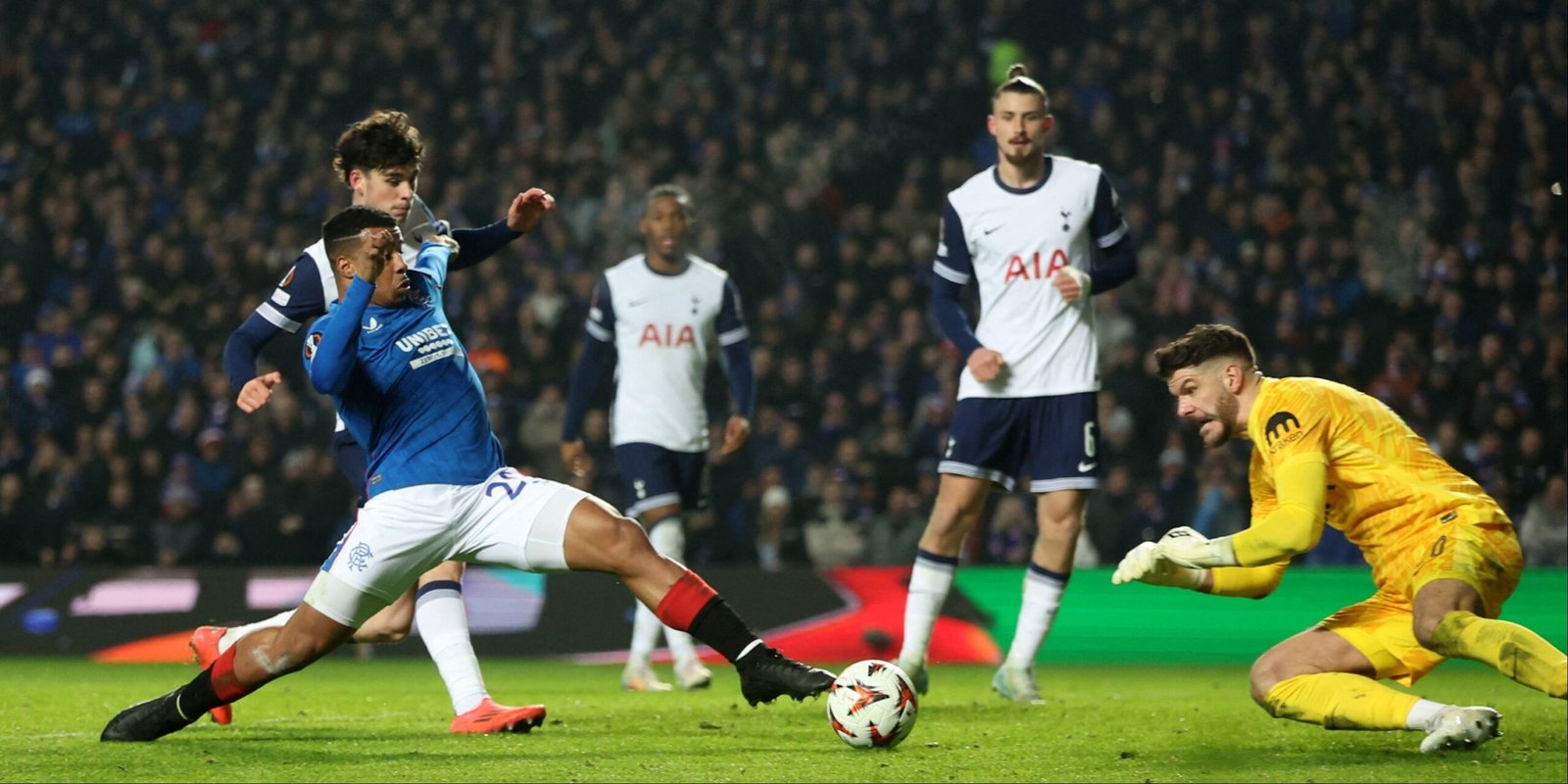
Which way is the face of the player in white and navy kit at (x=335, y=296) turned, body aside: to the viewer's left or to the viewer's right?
to the viewer's right

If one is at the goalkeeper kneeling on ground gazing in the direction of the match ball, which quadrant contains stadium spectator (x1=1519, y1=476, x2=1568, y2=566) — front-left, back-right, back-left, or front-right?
back-right

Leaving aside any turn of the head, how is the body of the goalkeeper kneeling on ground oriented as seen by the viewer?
to the viewer's left

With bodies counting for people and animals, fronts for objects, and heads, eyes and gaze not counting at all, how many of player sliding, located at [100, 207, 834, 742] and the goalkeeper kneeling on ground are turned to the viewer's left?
1

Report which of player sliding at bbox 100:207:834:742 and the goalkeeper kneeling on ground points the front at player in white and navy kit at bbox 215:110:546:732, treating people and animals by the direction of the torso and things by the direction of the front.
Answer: the goalkeeper kneeling on ground

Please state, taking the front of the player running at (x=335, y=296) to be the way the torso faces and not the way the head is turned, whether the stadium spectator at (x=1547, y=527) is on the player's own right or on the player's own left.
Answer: on the player's own left

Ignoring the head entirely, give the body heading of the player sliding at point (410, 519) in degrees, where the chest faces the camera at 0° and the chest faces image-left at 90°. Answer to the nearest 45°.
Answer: approximately 315°

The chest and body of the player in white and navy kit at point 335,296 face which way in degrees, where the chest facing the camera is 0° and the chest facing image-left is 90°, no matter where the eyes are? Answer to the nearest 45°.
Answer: approximately 315°

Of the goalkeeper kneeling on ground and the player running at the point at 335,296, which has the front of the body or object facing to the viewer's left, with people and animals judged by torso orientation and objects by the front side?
the goalkeeper kneeling on ground

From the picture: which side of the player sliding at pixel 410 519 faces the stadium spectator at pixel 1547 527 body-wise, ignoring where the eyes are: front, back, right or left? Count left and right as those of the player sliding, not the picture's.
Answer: left

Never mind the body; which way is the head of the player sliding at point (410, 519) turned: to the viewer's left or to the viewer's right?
to the viewer's right
